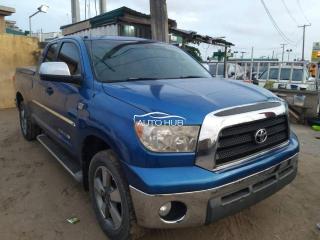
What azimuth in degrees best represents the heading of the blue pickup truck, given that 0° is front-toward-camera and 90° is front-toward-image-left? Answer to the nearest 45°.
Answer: approximately 315°

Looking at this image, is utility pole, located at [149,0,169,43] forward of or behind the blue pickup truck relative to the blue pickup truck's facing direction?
behind

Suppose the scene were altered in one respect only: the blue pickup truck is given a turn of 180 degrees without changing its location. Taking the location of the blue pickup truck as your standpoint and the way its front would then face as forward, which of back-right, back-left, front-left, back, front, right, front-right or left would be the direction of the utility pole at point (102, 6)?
front-right

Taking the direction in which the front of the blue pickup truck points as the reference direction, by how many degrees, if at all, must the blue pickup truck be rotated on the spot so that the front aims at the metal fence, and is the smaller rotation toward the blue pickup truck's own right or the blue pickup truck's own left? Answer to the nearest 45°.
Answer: approximately 135° to the blue pickup truck's own left
